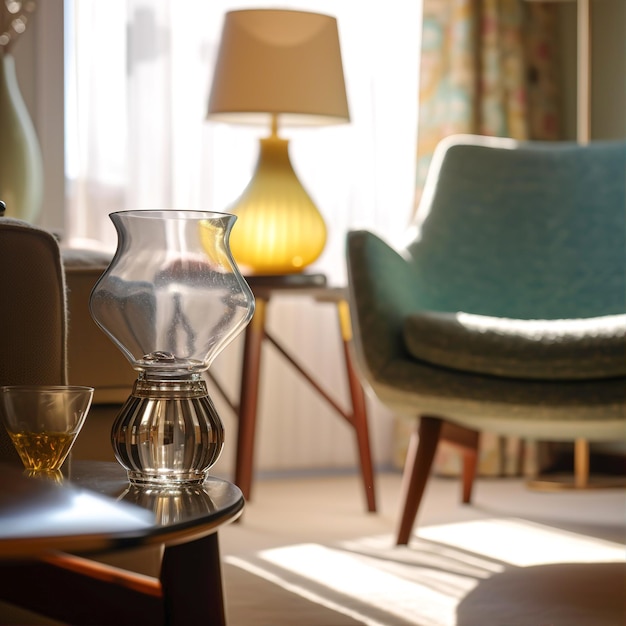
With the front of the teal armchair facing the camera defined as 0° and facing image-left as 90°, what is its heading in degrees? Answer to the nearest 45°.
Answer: approximately 0°

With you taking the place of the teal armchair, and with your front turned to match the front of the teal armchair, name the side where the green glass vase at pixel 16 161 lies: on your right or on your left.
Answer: on your right

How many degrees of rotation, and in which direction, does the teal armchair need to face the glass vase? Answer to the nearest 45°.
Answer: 0° — it already faces it

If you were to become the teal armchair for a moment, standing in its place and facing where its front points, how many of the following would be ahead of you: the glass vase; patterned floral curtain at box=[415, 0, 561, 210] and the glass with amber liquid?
2

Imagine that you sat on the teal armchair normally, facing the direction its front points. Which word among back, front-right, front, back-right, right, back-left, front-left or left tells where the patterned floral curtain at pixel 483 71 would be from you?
back
